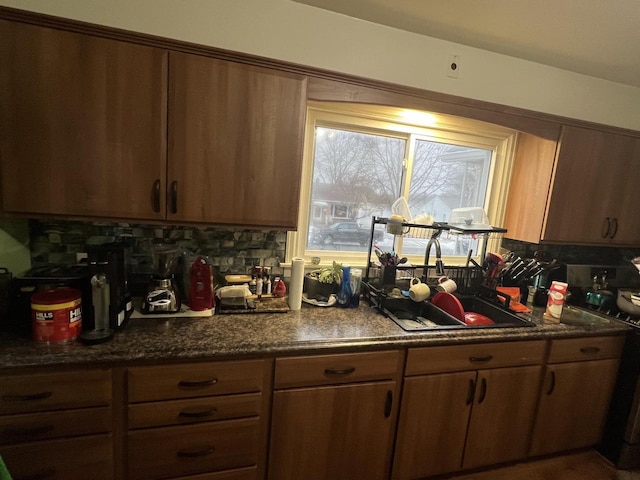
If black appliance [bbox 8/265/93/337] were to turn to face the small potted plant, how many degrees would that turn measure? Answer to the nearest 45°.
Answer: approximately 90° to its left

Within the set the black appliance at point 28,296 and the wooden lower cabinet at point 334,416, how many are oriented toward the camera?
2

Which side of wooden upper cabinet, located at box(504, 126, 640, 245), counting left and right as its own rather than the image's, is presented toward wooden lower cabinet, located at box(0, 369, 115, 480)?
right

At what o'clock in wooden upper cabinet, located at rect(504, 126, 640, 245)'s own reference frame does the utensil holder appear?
The utensil holder is roughly at 3 o'clock from the wooden upper cabinet.

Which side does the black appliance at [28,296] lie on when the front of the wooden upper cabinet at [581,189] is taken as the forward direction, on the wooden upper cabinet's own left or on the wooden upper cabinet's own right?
on the wooden upper cabinet's own right

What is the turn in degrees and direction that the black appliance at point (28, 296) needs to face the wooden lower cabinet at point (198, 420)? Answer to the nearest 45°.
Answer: approximately 45° to its left

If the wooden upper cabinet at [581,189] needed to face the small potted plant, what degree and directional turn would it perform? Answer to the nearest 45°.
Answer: approximately 90° to its right

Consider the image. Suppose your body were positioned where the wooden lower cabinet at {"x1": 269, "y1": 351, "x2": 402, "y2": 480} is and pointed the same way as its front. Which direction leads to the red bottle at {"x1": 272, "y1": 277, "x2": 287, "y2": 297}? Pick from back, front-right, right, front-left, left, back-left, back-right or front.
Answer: back-right

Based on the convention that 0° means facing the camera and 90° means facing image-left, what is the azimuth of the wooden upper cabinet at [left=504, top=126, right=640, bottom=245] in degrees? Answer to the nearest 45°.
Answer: approximately 315°
